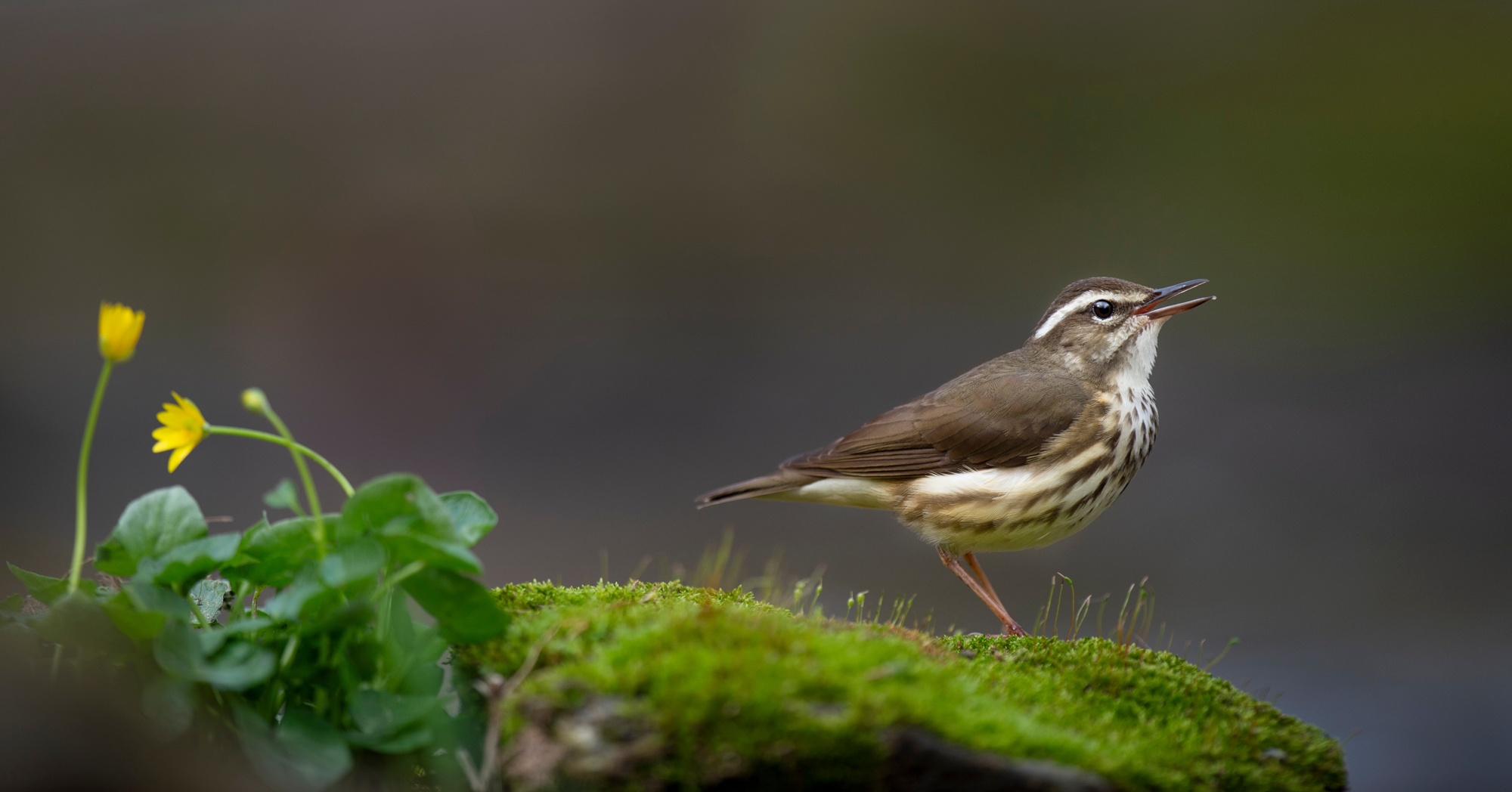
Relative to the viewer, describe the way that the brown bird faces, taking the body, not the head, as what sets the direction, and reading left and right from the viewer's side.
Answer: facing to the right of the viewer
